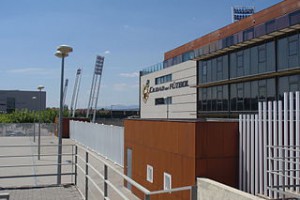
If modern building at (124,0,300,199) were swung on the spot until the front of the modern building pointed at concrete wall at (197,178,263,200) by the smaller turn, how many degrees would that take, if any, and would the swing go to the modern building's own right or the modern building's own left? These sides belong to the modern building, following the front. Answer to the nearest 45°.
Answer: approximately 45° to the modern building's own left

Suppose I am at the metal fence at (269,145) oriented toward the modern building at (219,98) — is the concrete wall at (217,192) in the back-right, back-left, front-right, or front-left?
back-left

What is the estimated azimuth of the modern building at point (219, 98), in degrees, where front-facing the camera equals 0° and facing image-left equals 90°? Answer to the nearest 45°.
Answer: approximately 45°

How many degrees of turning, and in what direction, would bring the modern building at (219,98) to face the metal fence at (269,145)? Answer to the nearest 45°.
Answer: approximately 45° to its left

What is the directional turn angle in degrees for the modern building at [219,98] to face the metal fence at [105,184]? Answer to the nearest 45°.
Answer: approximately 45° to its left
